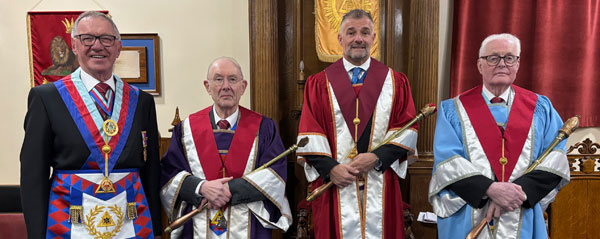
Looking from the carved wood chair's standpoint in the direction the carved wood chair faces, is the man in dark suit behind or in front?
in front

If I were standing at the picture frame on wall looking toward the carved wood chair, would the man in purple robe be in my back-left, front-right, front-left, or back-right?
front-right

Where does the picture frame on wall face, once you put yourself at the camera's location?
facing the viewer

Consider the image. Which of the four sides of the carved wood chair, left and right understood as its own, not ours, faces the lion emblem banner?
right

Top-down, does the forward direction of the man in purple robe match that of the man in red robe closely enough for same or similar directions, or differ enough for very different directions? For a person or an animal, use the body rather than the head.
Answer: same or similar directions

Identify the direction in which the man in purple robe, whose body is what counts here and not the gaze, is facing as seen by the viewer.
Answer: toward the camera

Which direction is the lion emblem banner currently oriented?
toward the camera

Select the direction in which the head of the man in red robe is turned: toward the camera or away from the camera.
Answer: toward the camera

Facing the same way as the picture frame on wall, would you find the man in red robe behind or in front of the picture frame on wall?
in front

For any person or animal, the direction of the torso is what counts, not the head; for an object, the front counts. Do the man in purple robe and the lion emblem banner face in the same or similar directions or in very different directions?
same or similar directions

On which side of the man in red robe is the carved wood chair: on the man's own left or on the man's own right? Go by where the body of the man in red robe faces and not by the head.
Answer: on the man's own left

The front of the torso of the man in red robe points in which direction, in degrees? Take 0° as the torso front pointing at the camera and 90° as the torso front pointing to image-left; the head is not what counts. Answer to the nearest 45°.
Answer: approximately 0°

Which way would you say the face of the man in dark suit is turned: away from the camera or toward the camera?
toward the camera
